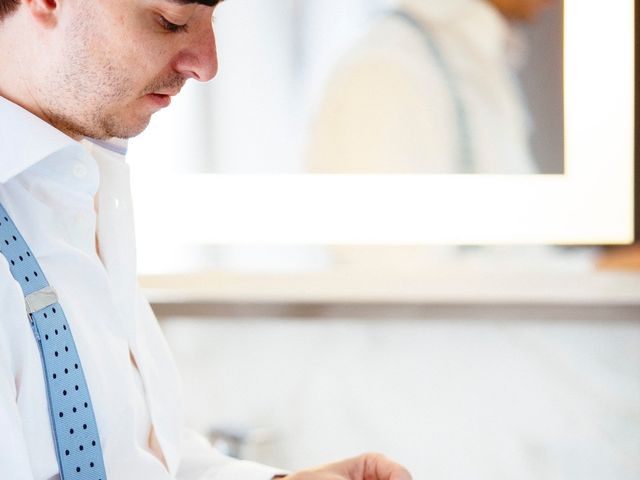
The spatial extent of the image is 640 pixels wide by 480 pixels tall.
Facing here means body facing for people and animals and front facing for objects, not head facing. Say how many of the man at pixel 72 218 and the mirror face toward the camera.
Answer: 1

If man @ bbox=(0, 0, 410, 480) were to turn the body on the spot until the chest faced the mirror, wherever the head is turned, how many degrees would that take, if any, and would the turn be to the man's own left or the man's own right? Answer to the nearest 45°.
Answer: approximately 45° to the man's own left

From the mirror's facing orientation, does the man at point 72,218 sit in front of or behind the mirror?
in front

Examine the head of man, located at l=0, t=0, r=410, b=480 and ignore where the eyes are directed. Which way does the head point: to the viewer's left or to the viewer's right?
to the viewer's right

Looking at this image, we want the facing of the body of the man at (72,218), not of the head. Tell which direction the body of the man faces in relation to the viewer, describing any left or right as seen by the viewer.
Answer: facing to the right of the viewer

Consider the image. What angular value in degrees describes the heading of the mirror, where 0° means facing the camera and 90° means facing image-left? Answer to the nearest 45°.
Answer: approximately 0°

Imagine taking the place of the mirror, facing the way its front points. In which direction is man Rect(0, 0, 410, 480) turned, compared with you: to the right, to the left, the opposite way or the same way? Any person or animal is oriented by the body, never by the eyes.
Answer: to the left
